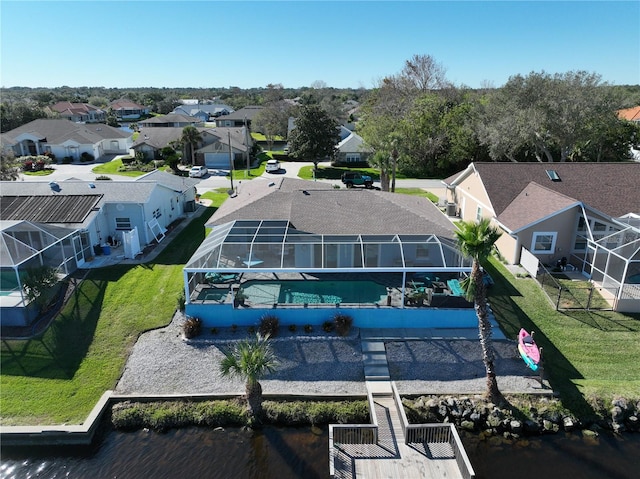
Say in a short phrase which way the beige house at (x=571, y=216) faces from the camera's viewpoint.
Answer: facing away from the viewer and to the left of the viewer

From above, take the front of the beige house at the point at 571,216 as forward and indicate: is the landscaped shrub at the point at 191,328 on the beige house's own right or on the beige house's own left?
on the beige house's own left

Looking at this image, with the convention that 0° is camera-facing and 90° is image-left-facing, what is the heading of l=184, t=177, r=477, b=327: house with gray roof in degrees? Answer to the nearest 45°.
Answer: approximately 180°

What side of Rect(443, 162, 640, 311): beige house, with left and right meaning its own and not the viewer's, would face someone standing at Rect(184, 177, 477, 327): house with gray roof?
left

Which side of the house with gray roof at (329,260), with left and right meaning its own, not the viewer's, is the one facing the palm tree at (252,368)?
back

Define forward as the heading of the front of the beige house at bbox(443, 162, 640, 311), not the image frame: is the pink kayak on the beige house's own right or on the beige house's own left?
on the beige house's own left

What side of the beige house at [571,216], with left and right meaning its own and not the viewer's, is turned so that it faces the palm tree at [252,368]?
left
